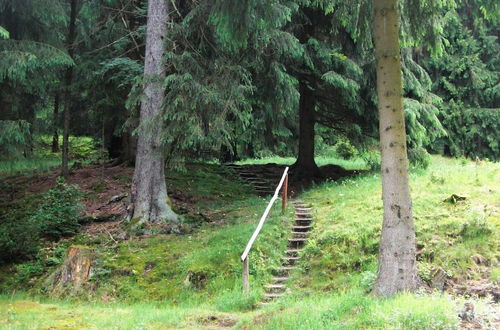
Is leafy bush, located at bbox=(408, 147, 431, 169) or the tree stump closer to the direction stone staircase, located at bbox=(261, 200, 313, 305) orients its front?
the tree stump

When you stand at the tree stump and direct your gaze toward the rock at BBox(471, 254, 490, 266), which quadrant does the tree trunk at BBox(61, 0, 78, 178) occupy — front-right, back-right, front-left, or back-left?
back-left

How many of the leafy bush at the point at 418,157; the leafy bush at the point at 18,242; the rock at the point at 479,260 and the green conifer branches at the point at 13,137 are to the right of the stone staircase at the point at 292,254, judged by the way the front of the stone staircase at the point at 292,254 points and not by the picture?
2

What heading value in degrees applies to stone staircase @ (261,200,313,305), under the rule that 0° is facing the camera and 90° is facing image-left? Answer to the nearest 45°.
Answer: approximately 0°

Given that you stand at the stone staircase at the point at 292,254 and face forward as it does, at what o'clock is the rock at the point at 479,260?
The rock is roughly at 10 o'clock from the stone staircase.

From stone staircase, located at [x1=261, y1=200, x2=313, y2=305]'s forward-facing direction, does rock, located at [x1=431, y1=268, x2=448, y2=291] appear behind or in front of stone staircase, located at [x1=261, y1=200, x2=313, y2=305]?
in front

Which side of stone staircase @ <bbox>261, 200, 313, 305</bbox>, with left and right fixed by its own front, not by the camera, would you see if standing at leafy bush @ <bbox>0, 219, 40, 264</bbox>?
right

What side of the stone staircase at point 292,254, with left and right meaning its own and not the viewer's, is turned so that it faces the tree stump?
right

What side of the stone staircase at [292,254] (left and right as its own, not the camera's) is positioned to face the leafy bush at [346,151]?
back

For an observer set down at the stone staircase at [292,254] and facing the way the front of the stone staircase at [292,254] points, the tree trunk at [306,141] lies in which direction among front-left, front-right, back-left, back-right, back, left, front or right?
back

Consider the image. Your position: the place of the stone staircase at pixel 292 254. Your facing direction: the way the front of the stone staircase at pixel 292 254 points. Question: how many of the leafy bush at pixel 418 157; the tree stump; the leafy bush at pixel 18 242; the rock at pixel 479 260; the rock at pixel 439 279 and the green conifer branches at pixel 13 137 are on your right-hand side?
3

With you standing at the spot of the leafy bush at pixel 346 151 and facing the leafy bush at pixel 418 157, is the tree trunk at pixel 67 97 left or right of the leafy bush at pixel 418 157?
right

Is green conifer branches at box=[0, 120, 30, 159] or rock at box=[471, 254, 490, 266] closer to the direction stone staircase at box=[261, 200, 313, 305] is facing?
the rock
